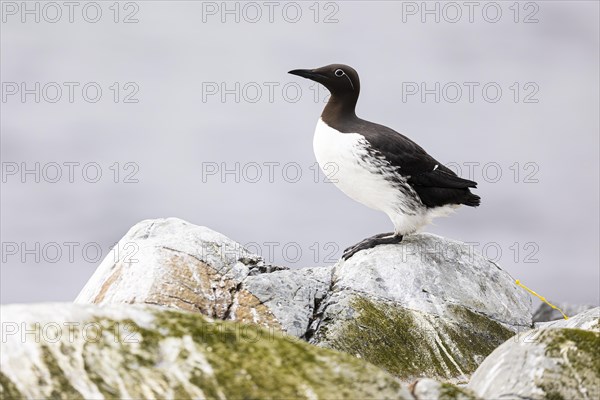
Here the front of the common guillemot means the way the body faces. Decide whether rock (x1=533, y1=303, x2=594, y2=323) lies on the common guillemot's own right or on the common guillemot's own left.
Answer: on the common guillemot's own right

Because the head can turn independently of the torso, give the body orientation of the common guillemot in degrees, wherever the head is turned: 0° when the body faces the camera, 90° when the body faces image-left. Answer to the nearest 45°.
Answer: approximately 90°

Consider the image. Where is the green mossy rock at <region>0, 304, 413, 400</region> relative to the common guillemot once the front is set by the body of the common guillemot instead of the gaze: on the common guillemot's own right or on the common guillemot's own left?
on the common guillemot's own left

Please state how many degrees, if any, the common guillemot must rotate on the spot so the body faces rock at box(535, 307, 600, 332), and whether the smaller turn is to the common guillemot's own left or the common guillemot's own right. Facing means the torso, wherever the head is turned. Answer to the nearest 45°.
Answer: approximately 135° to the common guillemot's own left

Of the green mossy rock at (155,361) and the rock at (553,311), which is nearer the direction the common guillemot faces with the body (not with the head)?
the green mossy rock

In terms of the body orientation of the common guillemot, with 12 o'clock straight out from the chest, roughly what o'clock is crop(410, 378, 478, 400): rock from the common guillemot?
The rock is roughly at 9 o'clock from the common guillemot.

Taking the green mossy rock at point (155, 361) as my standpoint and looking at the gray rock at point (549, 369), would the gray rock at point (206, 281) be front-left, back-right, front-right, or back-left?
front-left
